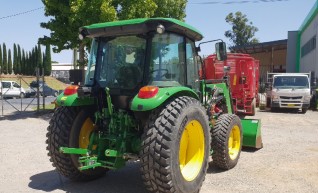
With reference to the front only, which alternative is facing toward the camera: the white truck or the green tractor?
the white truck

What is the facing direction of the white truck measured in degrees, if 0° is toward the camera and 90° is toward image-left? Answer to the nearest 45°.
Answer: approximately 0°

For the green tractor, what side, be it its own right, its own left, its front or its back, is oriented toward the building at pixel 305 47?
front

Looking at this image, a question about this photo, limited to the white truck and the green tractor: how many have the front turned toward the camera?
1

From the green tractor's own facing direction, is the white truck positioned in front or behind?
in front

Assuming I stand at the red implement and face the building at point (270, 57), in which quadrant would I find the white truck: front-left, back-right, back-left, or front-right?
front-right

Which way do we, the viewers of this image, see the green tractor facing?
facing away from the viewer and to the right of the viewer

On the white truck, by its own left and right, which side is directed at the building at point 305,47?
back

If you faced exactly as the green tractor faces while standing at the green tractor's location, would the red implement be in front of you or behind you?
in front

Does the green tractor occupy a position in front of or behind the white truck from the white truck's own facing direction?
in front

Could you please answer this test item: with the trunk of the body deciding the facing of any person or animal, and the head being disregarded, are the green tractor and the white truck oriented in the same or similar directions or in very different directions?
very different directions
